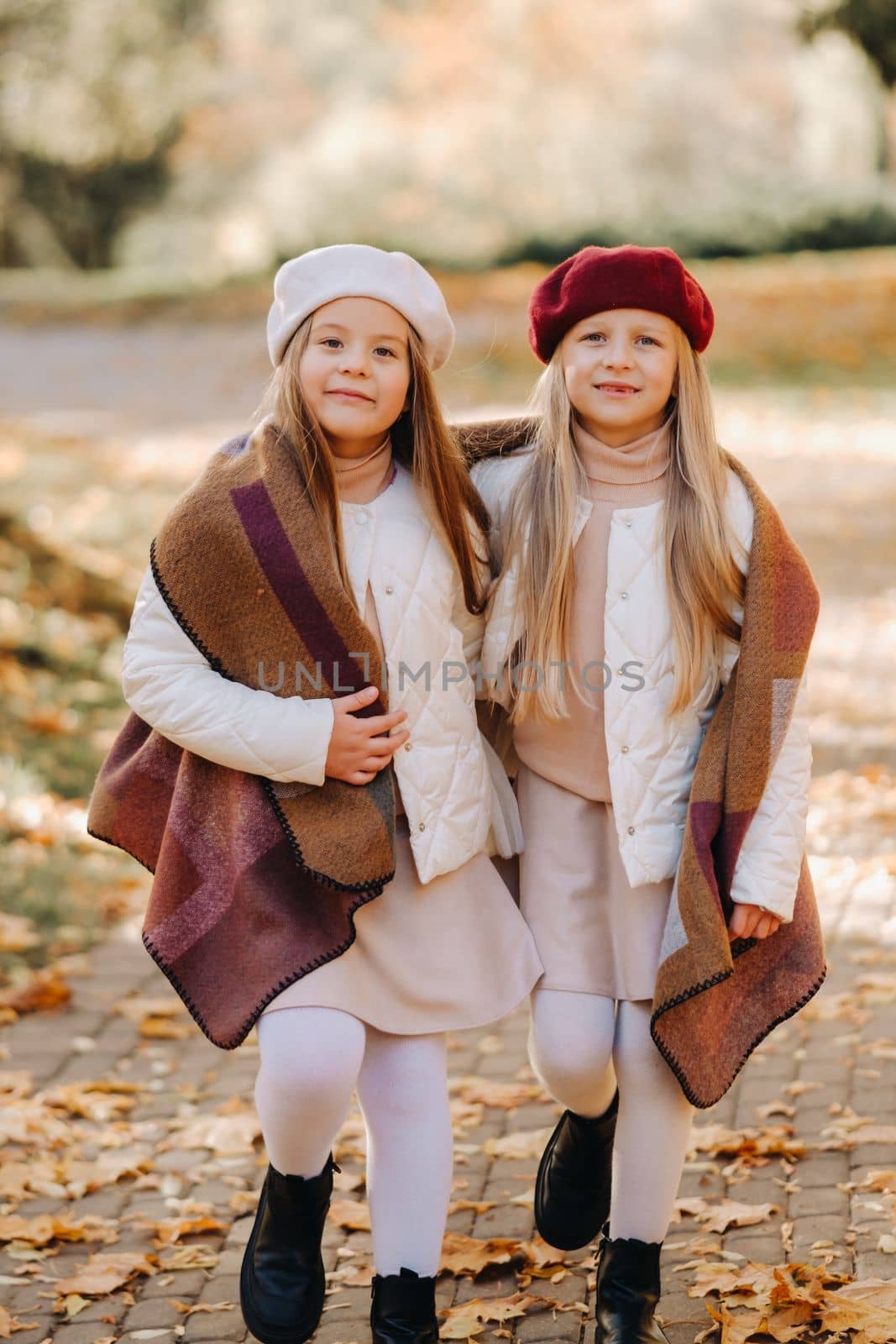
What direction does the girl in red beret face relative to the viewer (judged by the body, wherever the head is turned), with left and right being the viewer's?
facing the viewer

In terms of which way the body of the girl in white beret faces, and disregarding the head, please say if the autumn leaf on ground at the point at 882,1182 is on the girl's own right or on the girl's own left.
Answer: on the girl's own left

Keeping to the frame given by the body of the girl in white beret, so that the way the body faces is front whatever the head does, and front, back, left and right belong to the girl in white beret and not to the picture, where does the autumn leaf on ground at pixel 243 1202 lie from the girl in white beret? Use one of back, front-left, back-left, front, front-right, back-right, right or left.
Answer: back

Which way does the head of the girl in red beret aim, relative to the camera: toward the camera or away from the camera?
toward the camera

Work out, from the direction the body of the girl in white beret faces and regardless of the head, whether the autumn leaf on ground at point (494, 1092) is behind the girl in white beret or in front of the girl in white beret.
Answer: behind

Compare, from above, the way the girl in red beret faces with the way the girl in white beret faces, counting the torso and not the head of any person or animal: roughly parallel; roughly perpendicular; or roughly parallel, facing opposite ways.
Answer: roughly parallel

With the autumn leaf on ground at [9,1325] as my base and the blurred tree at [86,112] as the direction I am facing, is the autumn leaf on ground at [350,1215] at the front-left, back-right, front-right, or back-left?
front-right

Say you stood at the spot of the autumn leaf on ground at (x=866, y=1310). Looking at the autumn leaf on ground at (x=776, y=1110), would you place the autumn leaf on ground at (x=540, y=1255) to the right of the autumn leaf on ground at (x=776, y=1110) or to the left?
left

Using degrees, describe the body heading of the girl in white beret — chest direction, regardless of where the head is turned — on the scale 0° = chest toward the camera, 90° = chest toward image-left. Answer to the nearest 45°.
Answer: approximately 0°

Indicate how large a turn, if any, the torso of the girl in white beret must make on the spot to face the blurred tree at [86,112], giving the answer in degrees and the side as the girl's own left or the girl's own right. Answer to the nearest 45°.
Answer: approximately 180°
